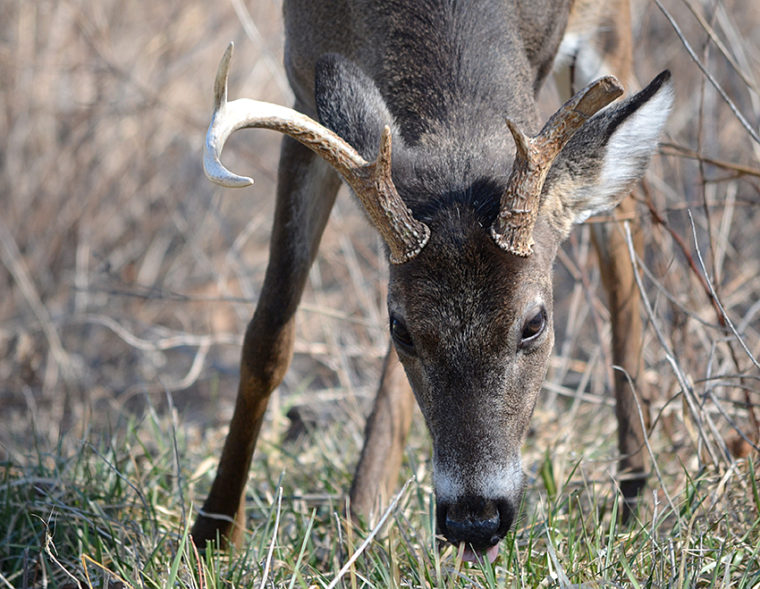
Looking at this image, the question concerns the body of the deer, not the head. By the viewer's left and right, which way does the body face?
facing the viewer

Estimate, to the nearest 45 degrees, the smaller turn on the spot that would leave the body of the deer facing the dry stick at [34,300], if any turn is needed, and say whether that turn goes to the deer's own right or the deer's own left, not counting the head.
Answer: approximately 135° to the deer's own right
